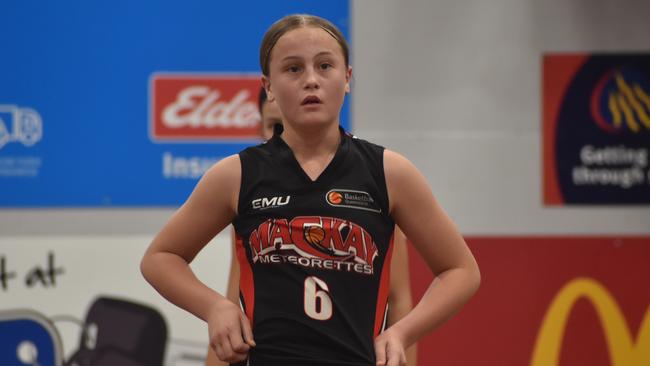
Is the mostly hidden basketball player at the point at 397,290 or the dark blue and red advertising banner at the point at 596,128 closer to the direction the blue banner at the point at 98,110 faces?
the mostly hidden basketball player

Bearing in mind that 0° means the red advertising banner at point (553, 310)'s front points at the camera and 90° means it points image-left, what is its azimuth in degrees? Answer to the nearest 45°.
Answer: approximately 0°

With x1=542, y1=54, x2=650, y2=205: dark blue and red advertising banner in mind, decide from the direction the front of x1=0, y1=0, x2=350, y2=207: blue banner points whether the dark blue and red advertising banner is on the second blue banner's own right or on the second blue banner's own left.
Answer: on the second blue banner's own left

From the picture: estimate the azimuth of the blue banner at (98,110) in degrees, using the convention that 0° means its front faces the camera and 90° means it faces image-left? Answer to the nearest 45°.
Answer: approximately 0°

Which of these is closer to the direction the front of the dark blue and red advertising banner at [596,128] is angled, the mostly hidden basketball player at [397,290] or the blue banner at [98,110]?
the mostly hidden basketball player

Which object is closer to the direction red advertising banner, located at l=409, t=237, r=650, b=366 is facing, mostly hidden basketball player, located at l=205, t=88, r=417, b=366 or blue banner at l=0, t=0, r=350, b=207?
the mostly hidden basketball player

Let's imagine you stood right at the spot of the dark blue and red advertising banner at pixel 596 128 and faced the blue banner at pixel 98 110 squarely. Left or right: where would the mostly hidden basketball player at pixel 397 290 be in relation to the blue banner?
left

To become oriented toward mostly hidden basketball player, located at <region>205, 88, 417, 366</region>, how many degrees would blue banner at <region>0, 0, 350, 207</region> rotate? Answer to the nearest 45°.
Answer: approximately 45° to its left

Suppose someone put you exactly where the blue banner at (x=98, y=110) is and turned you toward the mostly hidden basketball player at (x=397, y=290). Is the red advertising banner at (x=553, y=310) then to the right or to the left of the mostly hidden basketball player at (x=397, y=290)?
left

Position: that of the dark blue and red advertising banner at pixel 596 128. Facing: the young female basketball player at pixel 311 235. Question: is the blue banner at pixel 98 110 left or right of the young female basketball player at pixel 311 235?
right
